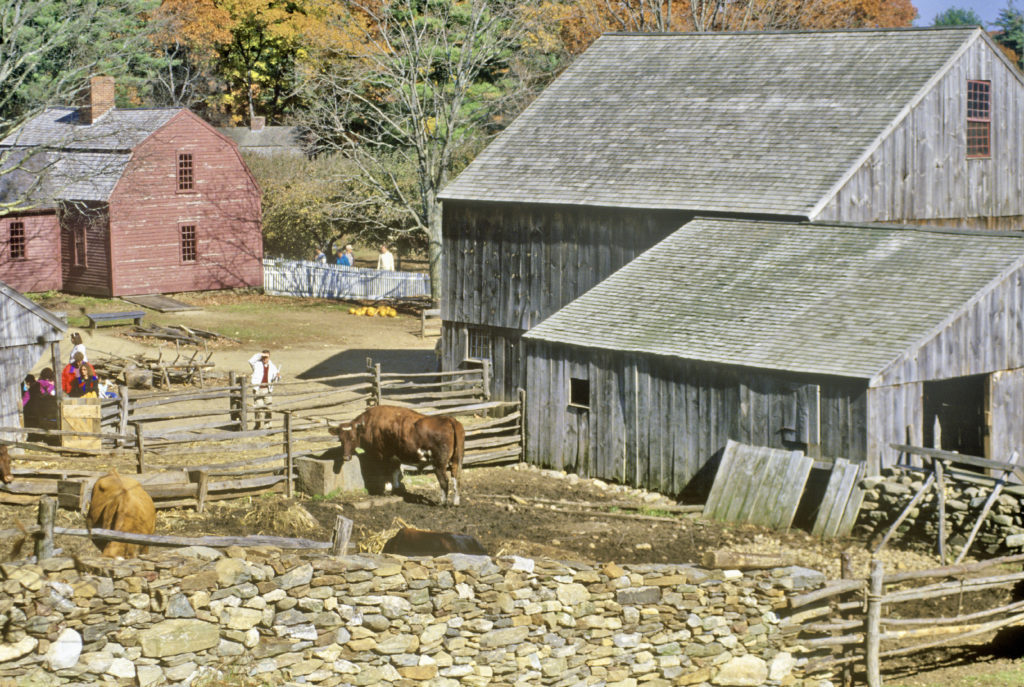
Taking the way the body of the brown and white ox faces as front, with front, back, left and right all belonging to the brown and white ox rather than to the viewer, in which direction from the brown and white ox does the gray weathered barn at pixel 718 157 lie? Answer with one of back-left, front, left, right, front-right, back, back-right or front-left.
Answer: right

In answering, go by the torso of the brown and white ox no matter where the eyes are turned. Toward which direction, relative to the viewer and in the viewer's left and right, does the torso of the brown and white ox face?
facing away from the viewer and to the left of the viewer

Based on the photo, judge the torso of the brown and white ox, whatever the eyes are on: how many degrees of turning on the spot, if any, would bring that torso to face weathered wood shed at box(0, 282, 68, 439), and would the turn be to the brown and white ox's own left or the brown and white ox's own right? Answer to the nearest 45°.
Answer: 0° — it already faces it

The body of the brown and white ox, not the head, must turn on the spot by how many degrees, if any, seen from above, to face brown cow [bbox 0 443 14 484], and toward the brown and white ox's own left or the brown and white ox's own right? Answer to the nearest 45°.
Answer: approximately 45° to the brown and white ox's own left

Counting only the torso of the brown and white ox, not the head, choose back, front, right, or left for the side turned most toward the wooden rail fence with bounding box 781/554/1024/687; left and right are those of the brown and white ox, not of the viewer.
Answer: back

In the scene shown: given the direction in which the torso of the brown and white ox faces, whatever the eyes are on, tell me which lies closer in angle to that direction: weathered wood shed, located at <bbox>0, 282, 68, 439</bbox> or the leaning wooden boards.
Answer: the weathered wood shed

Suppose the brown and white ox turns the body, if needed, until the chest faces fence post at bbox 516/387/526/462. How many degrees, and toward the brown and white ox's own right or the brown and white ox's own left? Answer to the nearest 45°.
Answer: approximately 90° to the brown and white ox's own right

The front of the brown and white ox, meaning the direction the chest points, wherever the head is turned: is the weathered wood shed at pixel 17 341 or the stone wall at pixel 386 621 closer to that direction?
the weathered wood shed

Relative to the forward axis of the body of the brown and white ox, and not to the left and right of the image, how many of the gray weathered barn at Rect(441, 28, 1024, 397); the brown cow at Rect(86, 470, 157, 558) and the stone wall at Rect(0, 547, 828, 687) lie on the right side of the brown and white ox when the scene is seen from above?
1
